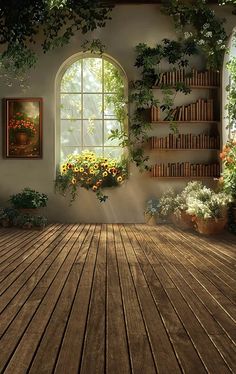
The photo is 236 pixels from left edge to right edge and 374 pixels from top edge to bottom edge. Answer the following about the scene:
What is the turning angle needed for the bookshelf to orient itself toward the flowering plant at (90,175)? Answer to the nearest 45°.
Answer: approximately 90° to its right

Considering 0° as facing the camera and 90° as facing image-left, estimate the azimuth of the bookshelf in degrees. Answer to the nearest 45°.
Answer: approximately 0°

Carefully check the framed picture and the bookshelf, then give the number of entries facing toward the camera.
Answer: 2

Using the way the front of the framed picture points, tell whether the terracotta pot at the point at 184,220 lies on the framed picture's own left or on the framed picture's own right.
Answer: on the framed picture's own left

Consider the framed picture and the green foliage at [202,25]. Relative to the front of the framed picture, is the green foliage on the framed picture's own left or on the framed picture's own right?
on the framed picture's own left
